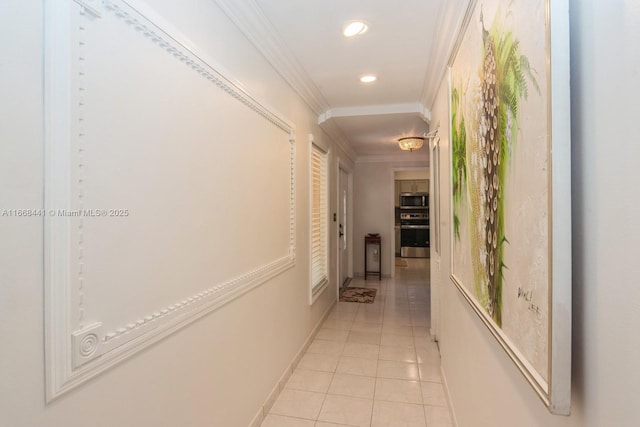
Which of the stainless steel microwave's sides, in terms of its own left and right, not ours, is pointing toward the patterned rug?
front

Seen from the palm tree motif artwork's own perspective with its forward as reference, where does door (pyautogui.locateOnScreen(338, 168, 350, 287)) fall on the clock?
The door is roughly at 2 o'clock from the palm tree motif artwork.

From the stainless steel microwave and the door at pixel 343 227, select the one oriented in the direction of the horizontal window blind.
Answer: the stainless steel microwave

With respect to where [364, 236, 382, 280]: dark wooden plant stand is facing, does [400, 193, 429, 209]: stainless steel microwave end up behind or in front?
behind

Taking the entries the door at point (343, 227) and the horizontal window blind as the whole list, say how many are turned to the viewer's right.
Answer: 2

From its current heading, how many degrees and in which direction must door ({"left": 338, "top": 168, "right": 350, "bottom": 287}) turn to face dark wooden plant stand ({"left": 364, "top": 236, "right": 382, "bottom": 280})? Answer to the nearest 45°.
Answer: approximately 45° to its left

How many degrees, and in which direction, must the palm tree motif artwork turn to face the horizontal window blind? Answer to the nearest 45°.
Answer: approximately 45° to its right

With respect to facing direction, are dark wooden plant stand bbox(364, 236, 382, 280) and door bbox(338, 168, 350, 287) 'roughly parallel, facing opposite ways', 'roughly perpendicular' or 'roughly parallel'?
roughly perpendicular

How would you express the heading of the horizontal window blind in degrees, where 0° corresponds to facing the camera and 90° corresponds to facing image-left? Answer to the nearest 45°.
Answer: approximately 270°

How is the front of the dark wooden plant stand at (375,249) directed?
toward the camera

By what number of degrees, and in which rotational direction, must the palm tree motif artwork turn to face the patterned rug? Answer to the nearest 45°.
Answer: approximately 45° to its right

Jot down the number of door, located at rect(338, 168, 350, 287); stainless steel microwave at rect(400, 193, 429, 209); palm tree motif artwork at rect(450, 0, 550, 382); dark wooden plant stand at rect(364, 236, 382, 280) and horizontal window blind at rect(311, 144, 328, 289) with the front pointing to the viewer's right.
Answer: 2

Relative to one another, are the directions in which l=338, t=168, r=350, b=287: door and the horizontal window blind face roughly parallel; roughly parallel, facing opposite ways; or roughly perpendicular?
roughly parallel

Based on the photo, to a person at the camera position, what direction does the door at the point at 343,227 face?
facing to the right of the viewer

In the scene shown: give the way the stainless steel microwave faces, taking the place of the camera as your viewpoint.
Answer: facing the viewer

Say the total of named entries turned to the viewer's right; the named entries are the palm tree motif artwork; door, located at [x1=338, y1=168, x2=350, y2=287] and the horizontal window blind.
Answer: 2

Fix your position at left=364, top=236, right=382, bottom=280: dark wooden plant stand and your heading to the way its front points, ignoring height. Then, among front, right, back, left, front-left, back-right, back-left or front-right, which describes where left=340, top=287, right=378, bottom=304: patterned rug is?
front

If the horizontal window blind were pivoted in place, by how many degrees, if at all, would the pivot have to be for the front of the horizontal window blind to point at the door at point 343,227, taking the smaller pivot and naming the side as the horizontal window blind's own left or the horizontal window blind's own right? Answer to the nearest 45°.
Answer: approximately 90° to the horizontal window blind's own left

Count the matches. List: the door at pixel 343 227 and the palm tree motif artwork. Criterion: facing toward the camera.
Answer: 0

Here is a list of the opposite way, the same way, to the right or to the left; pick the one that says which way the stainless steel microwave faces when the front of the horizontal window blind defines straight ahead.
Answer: to the right
